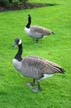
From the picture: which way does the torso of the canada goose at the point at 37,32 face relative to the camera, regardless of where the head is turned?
to the viewer's left

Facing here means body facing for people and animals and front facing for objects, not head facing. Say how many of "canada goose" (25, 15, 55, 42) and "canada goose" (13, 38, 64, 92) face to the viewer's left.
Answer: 2

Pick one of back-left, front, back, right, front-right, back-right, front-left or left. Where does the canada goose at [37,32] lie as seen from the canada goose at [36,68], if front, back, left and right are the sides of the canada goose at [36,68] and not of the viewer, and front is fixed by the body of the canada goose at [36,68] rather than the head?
right

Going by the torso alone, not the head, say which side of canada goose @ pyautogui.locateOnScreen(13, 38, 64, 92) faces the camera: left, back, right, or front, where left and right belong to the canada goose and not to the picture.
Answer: left

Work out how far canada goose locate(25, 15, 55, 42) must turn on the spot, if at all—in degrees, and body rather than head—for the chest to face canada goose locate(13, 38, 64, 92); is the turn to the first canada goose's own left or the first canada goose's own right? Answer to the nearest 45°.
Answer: approximately 90° to the first canada goose's own left
